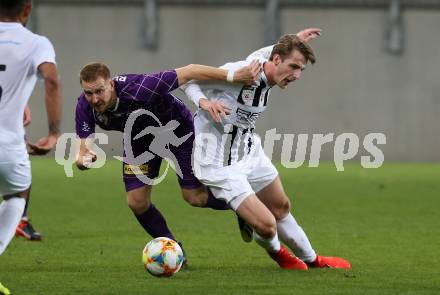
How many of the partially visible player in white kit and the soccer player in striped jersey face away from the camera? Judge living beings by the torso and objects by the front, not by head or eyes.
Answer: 1

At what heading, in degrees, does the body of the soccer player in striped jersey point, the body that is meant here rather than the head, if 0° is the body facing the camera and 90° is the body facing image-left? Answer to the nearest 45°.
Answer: approximately 315°

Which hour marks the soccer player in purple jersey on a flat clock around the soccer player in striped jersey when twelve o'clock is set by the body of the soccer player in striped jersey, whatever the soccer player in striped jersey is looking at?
The soccer player in purple jersey is roughly at 4 o'clock from the soccer player in striped jersey.

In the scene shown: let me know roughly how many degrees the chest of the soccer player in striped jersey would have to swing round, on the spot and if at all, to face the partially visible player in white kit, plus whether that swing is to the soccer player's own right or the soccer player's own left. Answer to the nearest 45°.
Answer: approximately 90° to the soccer player's own right

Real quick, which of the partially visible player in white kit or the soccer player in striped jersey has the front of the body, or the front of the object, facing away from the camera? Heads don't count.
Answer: the partially visible player in white kit

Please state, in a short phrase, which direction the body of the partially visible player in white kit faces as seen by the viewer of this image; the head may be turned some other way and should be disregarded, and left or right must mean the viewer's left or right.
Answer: facing away from the viewer
